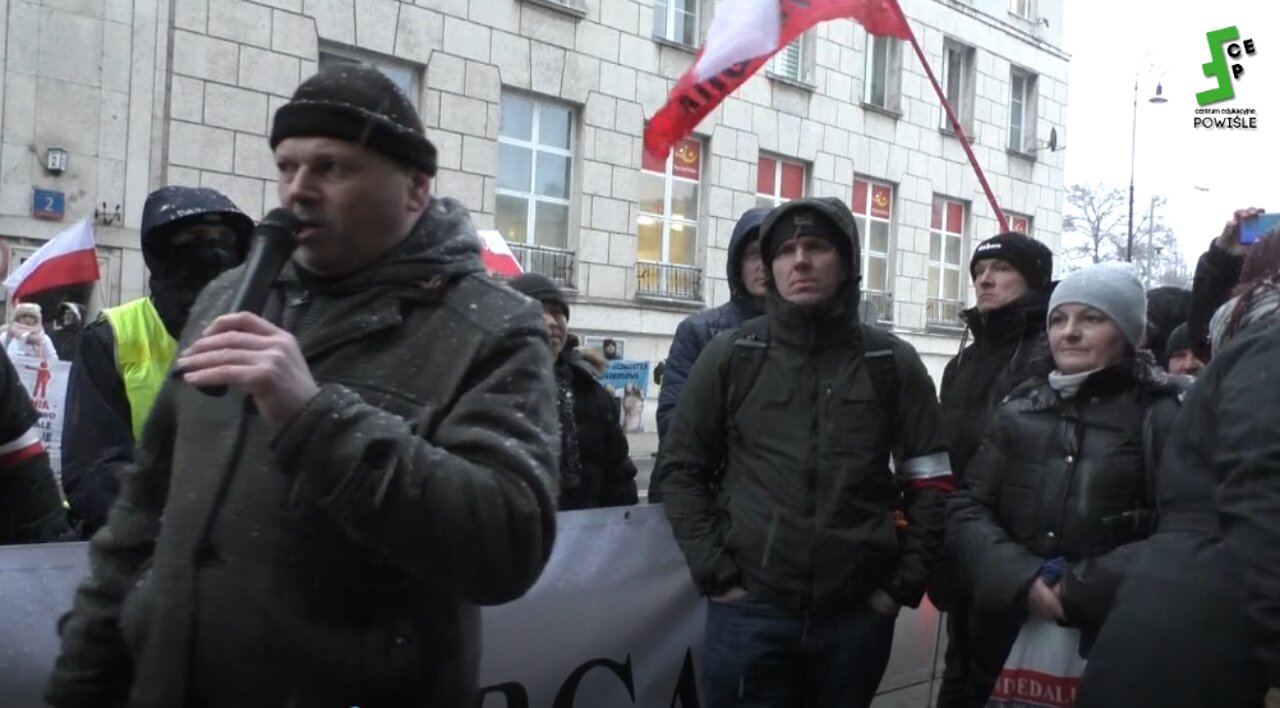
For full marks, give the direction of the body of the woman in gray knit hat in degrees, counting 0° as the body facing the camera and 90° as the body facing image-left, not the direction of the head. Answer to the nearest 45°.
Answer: approximately 45°

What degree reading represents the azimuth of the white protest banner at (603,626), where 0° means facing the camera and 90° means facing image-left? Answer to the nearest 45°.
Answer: approximately 0°

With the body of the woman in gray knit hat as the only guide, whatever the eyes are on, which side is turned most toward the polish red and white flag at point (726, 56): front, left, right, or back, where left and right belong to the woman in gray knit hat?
right

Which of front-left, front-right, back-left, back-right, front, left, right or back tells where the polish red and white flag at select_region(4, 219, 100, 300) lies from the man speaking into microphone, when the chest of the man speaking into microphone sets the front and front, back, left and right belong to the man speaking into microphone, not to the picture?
back-right

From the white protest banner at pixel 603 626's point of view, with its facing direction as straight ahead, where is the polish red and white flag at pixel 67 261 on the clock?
The polish red and white flag is roughly at 5 o'clock from the white protest banner.

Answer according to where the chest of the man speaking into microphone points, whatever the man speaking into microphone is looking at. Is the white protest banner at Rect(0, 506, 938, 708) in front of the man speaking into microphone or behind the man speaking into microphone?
behind

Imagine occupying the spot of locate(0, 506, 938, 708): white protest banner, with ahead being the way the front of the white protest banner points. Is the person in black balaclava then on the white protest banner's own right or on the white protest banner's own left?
on the white protest banner's own right

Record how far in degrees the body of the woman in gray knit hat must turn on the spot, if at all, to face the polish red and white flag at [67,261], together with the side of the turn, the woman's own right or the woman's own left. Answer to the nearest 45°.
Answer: approximately 90° to the woman's own right
